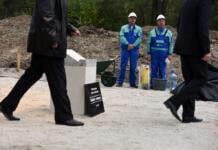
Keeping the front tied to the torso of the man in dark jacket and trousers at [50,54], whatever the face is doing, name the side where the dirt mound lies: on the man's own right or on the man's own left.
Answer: on the man's own left

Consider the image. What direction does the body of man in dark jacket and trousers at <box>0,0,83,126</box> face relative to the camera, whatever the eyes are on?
to the viewer's right

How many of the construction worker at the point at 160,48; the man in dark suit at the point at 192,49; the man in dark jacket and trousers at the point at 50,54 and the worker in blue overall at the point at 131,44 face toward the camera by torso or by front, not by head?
2

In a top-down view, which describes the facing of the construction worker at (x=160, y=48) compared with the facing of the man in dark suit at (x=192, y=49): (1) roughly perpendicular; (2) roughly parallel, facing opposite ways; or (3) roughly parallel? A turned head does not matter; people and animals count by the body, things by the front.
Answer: roughly perpendicular

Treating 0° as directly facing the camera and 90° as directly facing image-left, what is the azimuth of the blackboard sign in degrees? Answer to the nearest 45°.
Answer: approximately 315°

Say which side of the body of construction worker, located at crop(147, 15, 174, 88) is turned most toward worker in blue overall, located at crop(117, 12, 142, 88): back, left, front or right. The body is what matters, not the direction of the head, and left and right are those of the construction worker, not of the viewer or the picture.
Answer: right

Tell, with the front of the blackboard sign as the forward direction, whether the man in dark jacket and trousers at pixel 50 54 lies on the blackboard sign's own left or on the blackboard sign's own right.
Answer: on the blackboard sign's own right
